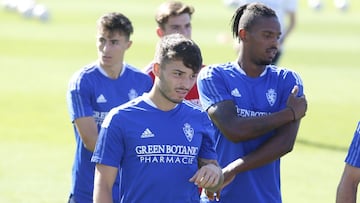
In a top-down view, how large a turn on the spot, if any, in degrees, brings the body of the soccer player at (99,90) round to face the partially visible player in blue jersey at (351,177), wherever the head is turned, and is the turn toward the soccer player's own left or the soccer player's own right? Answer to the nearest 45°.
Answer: approximately 45° to the soccer player's own left

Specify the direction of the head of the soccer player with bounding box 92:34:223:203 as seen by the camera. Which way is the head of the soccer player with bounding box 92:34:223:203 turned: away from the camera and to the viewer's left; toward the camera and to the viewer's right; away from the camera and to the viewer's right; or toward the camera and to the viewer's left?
toward the camera and to the viewer's right

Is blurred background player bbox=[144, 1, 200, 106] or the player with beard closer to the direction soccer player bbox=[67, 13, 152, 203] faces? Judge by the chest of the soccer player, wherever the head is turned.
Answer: the player with beard

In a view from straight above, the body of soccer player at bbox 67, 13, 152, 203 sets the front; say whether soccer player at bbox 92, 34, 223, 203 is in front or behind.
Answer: in front

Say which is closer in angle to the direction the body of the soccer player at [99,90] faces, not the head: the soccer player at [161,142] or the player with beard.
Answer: the soccer player

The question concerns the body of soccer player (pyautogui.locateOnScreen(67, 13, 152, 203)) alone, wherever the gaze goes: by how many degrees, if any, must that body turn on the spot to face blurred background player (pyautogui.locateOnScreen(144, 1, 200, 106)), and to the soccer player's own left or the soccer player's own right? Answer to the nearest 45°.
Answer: approximately 135° to the soccer player's own left

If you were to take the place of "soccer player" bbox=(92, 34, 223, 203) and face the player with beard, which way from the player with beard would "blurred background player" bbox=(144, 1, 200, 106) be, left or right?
left

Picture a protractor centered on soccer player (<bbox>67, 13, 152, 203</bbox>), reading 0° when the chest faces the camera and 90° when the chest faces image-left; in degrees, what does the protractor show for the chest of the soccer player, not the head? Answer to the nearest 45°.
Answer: approximately 0°

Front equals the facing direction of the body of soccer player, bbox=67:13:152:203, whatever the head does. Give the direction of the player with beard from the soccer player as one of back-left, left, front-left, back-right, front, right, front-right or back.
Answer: front-left
